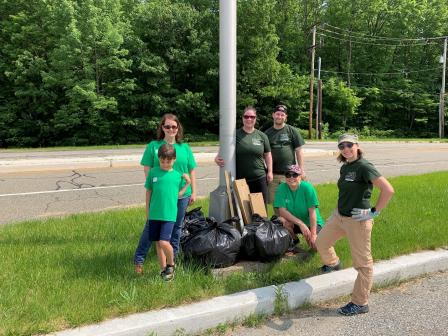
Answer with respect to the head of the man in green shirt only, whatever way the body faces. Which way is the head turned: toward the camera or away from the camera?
toward the camera

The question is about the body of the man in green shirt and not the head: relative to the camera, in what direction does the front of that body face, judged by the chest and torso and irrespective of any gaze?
toward the camera

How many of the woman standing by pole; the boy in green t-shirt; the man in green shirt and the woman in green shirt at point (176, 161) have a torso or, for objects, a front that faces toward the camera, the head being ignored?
4

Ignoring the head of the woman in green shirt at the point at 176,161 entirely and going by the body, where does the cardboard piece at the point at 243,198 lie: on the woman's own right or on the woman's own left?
on the woman's own left

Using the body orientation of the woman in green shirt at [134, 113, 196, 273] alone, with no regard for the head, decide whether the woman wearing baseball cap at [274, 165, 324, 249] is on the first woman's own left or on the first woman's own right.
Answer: on the first woman's own left

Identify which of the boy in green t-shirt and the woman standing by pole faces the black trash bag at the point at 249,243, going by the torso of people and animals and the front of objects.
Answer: the woman standing by pole

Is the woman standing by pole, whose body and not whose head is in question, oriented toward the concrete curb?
yes

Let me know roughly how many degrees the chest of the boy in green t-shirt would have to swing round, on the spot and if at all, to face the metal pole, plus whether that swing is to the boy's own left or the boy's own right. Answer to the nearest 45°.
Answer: approximately 135° to the boy's own left

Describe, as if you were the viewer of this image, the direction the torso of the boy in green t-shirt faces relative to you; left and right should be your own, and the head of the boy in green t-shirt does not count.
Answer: facing the viewer

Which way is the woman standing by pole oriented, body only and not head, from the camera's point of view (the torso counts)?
toward the camera

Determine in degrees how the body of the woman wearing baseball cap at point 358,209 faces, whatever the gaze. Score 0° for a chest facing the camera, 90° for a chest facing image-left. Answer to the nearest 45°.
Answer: approximately 45°

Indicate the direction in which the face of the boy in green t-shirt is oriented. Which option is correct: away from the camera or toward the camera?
toward the camera

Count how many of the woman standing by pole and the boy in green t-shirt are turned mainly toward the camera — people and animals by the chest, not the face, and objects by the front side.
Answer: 2

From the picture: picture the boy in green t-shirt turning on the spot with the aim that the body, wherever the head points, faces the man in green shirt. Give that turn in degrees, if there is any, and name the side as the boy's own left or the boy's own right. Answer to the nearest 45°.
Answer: approximately 135° to the boy's own left

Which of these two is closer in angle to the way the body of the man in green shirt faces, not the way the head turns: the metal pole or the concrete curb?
the concrete curb

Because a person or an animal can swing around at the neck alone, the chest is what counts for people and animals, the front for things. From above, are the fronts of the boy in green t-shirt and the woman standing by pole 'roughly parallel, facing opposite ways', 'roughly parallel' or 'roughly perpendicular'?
roughly parallel
